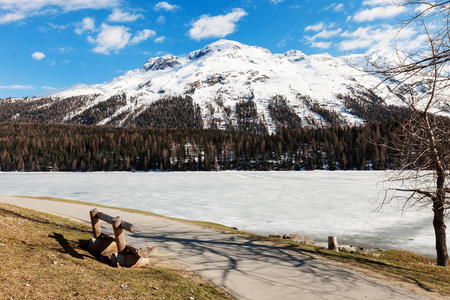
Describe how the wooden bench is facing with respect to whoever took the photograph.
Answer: facing away from the viewer and to the right of the viewer
